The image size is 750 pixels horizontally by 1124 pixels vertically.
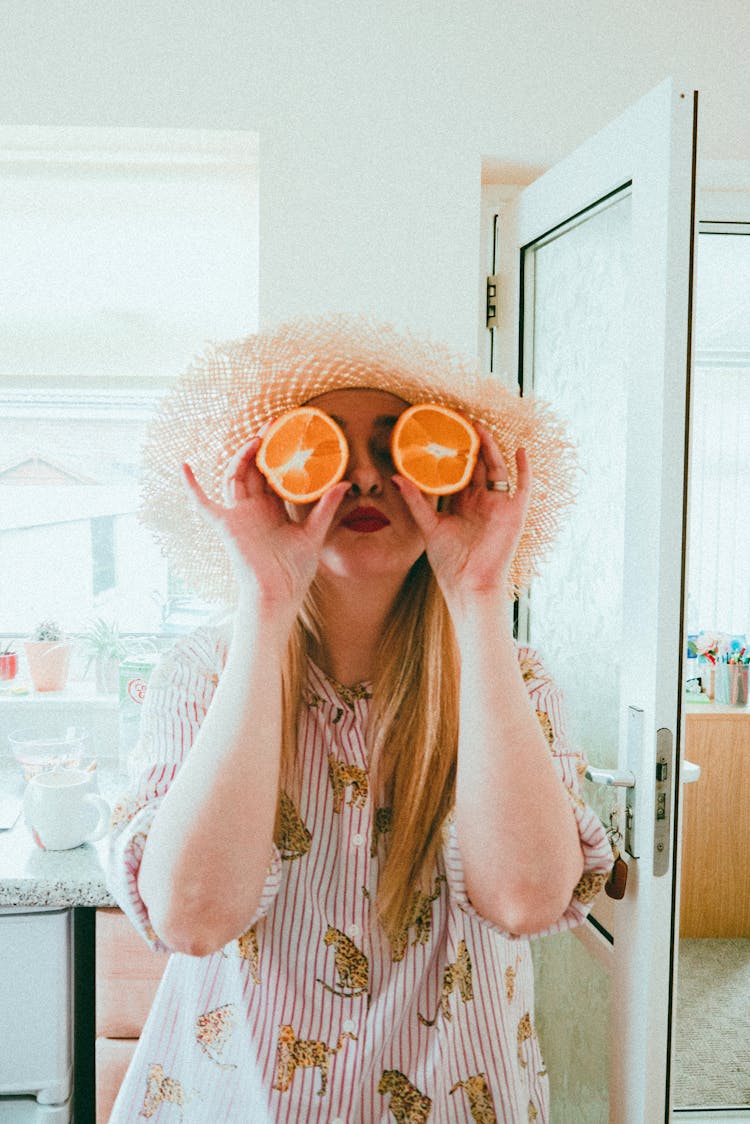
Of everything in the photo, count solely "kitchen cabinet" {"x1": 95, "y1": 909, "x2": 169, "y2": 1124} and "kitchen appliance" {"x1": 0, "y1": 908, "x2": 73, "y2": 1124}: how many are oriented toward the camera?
2

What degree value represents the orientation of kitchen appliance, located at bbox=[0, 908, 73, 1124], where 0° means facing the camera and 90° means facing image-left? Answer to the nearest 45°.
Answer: approximately 0°

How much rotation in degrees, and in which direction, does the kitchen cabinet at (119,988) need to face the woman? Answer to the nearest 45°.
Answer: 0° — it already faces them

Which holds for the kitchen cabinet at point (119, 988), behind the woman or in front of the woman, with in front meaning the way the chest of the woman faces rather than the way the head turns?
behind

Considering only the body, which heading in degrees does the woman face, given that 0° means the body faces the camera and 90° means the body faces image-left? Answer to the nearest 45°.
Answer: approximately 0°

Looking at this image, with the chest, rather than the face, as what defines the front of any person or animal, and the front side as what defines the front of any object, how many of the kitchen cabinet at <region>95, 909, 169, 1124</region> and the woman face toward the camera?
2

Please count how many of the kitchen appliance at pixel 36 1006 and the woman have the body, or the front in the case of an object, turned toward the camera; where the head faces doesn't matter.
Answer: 2

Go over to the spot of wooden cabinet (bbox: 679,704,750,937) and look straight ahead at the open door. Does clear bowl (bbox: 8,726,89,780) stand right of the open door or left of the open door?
right
